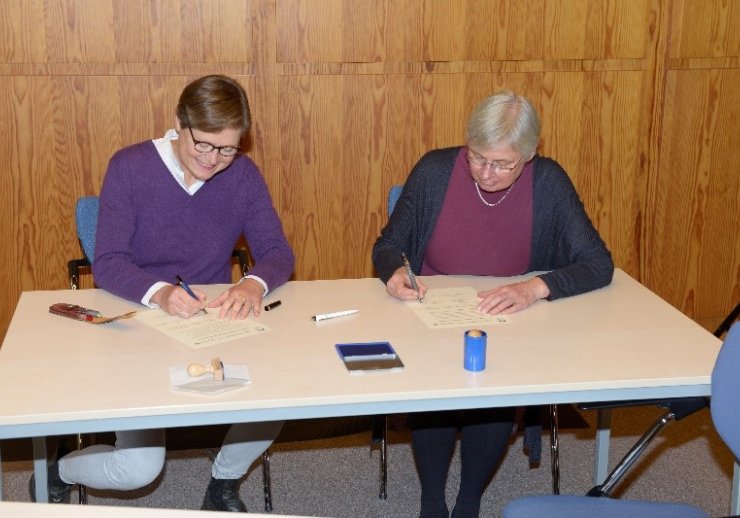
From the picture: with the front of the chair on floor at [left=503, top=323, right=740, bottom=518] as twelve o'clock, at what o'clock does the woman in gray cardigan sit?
The woman in gray cardigan is roughly at 2 o'clock from the chair on floor.

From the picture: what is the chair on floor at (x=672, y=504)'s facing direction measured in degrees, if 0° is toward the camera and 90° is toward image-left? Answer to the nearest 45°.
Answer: approximately 90°

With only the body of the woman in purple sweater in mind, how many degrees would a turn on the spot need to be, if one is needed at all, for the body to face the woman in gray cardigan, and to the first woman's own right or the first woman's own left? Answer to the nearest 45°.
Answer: approximately 90° to the first woman's own left

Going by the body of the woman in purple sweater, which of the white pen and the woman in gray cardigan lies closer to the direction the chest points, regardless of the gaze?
the white pen

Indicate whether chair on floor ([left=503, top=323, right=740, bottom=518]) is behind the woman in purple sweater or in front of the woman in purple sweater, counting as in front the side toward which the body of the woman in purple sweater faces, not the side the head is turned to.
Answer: in front

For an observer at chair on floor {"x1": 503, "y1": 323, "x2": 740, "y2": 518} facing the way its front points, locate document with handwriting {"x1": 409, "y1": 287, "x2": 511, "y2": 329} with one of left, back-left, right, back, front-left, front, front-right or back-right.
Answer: front-right

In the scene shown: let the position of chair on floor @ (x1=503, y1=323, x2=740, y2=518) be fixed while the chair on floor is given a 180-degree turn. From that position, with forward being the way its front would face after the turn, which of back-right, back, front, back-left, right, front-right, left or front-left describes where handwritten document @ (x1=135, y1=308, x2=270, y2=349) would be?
back

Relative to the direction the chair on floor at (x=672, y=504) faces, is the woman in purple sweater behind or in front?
in front

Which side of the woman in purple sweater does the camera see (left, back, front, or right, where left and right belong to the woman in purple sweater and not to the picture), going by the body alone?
front

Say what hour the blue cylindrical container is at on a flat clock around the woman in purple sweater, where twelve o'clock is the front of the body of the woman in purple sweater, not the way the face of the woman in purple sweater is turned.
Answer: The blue cylindrical container is roughly at 11 o'clock from the woman in purple sweater.

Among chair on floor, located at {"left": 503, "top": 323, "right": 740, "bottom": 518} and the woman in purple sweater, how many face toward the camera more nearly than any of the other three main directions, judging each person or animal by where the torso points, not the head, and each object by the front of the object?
1
